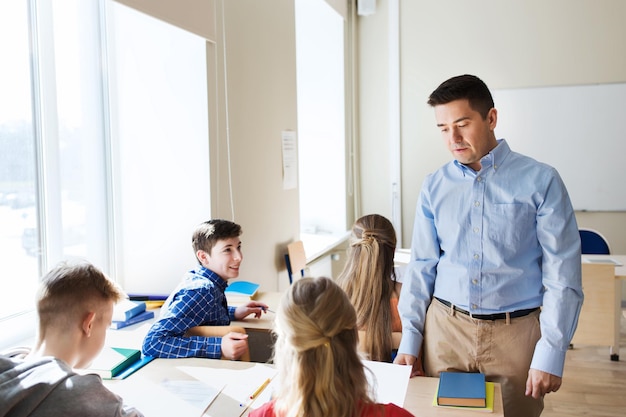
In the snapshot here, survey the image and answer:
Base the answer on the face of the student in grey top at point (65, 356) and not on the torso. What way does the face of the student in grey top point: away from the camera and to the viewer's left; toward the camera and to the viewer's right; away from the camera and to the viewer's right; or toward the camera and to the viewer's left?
away from the camera and to the viewer's right

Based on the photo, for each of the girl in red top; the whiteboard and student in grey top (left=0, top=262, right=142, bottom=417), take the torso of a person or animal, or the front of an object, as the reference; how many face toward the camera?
1

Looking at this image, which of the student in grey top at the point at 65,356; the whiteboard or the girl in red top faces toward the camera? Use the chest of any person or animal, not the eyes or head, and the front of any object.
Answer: the whiteboard

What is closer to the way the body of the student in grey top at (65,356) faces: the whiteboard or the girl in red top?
the whiteboard

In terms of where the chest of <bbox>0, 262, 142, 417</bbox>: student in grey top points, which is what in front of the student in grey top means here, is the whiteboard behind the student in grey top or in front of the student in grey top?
in front

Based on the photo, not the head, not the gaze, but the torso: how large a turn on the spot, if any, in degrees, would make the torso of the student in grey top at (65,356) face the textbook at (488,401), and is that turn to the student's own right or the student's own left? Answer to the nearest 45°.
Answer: approximately 45° to the student's own right

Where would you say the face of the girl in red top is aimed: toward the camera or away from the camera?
away from the camera

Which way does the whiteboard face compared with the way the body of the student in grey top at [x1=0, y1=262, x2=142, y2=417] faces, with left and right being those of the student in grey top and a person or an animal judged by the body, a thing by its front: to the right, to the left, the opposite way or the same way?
the opposite way

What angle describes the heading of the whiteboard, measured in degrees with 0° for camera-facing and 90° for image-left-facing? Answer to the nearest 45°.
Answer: approximately 0°

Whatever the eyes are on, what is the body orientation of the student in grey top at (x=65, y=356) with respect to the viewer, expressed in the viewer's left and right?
facing away from the viewer and to the right of the viewer

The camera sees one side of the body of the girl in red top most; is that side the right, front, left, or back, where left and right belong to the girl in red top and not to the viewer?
back

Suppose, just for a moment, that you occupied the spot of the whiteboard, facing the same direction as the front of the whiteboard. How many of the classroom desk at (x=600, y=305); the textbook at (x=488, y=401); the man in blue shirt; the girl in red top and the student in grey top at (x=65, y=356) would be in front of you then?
5

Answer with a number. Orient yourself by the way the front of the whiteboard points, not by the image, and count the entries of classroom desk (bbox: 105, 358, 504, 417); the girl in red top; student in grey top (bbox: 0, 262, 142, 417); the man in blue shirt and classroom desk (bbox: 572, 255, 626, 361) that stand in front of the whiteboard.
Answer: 5

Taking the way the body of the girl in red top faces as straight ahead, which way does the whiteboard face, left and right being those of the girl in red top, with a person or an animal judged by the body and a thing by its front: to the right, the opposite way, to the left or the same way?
the opposite way

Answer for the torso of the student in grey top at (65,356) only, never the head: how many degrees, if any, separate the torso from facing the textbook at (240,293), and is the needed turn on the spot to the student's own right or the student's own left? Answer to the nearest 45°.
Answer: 0° — they already face it
